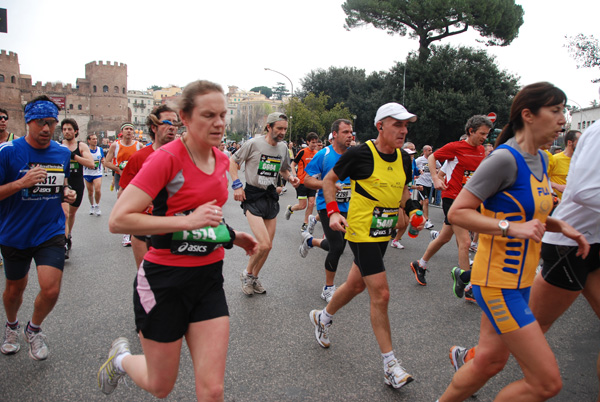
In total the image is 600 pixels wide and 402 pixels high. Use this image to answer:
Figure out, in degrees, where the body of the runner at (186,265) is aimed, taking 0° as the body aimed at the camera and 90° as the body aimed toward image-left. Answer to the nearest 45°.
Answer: approximately 315°

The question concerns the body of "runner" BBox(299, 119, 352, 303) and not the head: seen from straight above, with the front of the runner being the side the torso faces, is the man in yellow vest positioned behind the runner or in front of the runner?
in front

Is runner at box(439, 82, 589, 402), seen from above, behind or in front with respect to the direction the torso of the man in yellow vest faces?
in front

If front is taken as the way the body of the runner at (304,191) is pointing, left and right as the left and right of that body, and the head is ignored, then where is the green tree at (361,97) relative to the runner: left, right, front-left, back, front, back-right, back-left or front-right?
back-left

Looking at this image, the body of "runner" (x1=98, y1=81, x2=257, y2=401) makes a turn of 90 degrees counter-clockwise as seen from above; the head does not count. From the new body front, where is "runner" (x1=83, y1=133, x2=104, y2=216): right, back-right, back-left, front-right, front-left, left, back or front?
front-left

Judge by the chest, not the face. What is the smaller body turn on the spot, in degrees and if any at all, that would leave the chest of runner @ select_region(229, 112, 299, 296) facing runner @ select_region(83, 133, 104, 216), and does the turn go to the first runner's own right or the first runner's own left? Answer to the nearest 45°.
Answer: approximately 180°

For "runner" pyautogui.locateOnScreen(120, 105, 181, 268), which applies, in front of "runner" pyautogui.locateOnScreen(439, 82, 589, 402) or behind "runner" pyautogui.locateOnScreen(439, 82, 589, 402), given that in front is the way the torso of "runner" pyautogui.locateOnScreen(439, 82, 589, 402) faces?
behind

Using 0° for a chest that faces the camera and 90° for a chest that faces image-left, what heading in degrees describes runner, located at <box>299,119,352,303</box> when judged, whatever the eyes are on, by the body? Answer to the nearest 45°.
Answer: approximately 315°

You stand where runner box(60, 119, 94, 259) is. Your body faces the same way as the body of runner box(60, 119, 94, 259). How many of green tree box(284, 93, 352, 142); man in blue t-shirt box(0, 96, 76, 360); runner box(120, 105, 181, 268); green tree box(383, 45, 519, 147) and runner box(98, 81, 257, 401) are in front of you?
3

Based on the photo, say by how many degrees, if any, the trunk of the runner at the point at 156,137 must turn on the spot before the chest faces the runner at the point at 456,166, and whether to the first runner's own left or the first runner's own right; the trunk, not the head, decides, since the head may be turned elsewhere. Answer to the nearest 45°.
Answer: approximately 45° to the first runner's own left

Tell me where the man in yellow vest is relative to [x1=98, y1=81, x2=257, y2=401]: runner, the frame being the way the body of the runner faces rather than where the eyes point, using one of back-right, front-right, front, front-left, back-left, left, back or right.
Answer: left
